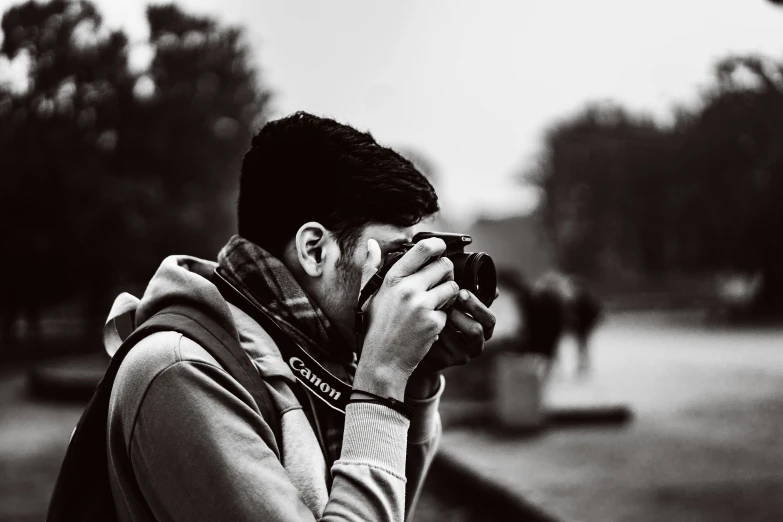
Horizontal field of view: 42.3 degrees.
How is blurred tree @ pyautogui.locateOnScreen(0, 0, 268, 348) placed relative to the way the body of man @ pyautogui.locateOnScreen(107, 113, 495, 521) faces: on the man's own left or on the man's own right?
on the man's own left

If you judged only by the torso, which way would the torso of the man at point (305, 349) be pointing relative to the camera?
to the viewer's right

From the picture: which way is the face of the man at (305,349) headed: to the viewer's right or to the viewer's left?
to the viewer's right

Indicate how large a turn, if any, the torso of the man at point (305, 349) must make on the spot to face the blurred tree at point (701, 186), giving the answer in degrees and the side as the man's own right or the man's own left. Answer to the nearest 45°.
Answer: approximately 45° to the man's own left

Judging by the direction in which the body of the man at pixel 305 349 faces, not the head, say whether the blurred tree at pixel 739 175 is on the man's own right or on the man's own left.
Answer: on the man's own left
